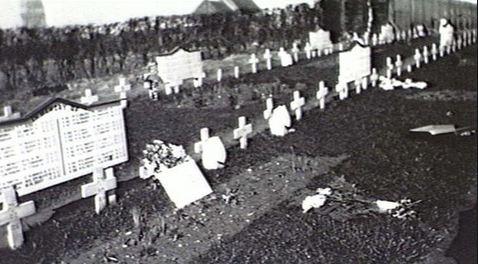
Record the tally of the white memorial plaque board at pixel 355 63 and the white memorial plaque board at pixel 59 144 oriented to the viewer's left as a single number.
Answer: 0

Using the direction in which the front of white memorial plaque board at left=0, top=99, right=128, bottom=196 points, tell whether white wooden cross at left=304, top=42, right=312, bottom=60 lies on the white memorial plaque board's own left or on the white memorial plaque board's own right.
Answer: on the white memorial plaque board's own left

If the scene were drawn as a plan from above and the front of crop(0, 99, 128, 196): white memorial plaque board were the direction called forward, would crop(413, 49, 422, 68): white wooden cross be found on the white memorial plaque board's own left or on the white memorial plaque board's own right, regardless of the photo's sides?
on the white memorial plaque board's own left
